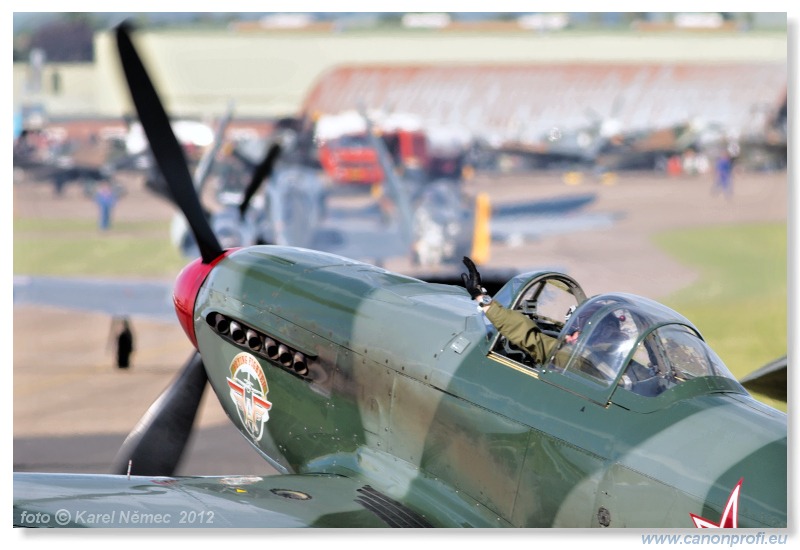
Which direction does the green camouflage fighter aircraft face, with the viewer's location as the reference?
facing away from the viewer and to the left of the viewer

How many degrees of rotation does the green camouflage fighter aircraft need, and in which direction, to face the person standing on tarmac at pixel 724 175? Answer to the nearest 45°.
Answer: approximately 45° to its right

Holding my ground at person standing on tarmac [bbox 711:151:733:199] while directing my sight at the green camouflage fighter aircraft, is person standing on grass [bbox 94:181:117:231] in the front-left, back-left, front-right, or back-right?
front-right

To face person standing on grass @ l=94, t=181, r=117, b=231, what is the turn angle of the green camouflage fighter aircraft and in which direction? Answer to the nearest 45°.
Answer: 0° — it already faces them

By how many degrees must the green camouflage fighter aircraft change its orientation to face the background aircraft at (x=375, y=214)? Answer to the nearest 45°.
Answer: approximately 45° to its right

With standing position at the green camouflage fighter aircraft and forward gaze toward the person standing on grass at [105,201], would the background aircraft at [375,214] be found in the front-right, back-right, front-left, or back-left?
front-right
